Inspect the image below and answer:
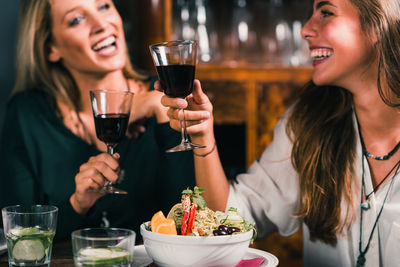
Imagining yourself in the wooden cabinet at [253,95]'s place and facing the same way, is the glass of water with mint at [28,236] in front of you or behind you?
in front

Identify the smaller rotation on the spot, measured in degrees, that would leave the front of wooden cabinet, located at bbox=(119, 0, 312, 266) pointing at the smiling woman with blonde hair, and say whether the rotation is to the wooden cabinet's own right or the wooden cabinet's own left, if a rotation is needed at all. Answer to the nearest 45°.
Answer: approximately 45° to the wooden cabinet's own right

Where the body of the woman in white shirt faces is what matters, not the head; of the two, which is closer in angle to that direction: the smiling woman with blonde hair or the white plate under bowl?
the white plate under bowl

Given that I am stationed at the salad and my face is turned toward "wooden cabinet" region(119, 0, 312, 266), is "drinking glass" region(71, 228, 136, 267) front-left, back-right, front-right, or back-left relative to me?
back-left

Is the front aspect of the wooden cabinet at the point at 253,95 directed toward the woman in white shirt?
yes

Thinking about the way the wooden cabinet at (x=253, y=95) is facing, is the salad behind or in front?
in front

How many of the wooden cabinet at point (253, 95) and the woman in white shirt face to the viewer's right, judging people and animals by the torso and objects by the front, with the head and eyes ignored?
0

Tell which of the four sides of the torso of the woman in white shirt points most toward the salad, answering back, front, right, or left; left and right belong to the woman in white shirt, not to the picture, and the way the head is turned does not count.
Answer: front

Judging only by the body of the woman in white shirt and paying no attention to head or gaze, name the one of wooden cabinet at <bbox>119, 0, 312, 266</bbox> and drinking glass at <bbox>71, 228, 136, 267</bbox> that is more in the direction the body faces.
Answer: the drinking glass

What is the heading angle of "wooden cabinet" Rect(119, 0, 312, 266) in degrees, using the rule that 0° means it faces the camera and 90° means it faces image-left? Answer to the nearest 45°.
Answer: approximately 0°

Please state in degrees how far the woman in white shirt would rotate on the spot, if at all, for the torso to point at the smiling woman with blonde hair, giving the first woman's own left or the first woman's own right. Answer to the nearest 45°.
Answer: approximately 45° to the first woman's own right
